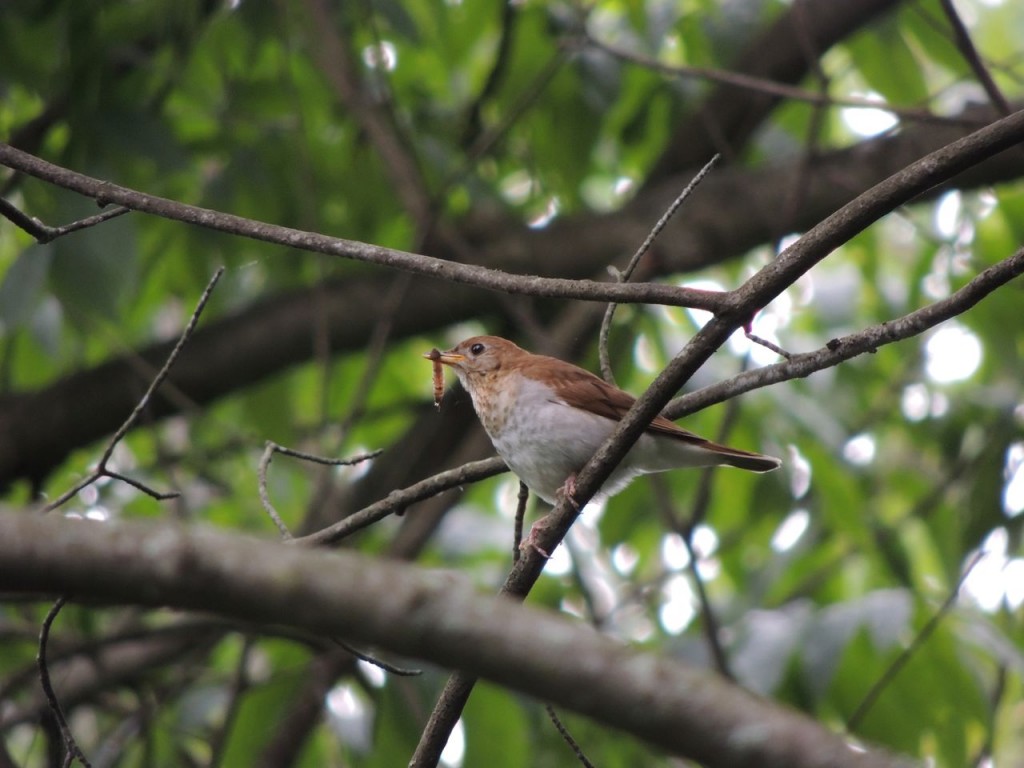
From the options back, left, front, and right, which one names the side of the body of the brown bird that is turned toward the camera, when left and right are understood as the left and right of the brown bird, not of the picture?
left
